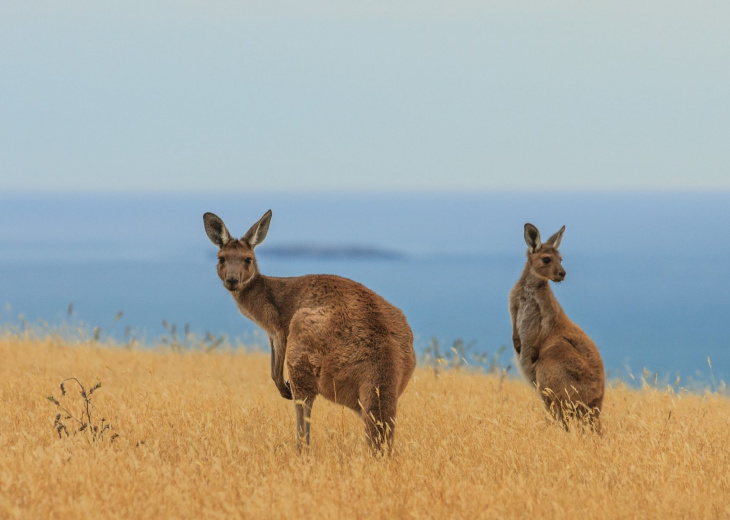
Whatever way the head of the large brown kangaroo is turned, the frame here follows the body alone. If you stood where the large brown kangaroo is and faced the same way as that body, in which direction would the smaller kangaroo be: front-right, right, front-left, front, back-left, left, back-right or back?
right

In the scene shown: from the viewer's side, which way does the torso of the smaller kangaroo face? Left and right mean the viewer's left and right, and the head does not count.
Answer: facing the viewer and to the left of the viewer

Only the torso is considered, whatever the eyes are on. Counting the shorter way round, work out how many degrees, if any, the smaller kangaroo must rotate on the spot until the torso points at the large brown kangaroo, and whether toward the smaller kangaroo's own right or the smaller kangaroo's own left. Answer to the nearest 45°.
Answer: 0° — it already faces it

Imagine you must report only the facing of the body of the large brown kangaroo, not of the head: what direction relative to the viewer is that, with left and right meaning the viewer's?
facing away from the viewer and to the left of the viewer

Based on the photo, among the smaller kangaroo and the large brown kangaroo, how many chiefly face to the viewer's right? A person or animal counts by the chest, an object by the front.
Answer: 0
